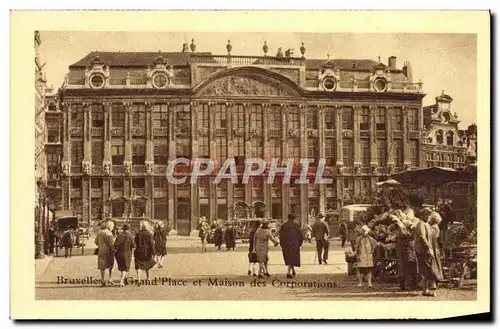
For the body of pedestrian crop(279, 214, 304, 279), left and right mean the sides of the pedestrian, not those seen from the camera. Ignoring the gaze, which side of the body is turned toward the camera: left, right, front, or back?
back

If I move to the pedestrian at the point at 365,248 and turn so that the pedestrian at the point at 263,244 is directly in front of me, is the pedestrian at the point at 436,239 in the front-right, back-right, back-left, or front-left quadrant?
back-right

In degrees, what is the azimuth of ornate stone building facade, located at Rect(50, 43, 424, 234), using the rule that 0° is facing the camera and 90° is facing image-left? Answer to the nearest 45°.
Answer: approximately 0°
